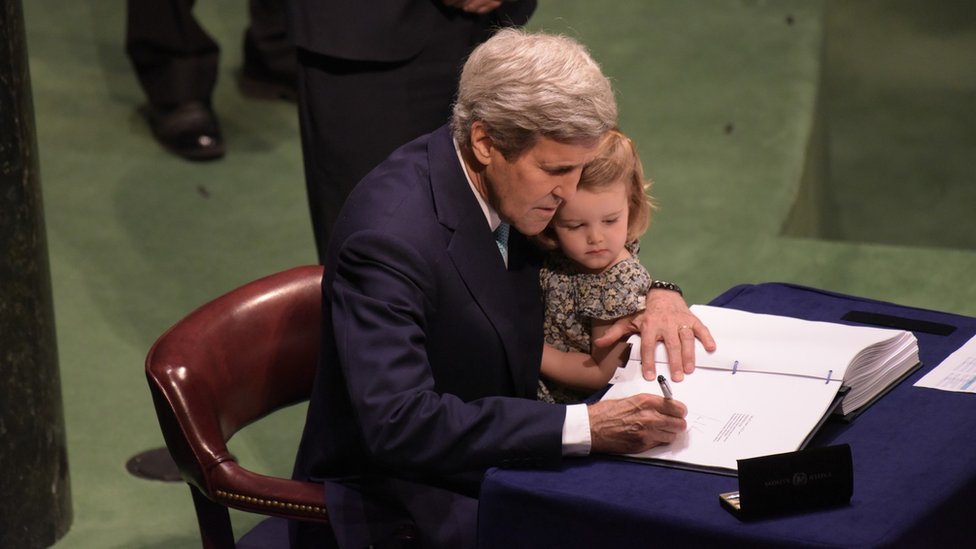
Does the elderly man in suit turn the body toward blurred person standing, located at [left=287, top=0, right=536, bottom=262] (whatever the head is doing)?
no

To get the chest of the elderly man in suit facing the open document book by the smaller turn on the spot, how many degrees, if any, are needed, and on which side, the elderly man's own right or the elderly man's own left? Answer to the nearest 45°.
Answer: approximately 45° to the elderly man's own left

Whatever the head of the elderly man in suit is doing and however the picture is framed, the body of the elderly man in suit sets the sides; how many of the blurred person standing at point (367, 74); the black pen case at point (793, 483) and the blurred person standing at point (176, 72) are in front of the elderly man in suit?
1

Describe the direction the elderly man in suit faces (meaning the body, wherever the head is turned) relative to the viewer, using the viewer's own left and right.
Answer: facing the viewer and to the right of the viewer

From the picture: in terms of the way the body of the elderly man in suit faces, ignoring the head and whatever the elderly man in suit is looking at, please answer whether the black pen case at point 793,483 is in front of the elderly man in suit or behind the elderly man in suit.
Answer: in front

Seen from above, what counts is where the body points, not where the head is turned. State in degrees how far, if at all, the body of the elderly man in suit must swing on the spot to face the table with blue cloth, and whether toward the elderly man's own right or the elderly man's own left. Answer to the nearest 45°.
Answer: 0° — they already face it

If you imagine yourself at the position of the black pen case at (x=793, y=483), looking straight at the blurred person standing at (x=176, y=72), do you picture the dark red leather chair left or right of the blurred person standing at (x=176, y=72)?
left

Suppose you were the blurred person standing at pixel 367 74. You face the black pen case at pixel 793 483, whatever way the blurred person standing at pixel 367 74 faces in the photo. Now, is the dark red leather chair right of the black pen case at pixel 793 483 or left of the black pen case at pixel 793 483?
right
